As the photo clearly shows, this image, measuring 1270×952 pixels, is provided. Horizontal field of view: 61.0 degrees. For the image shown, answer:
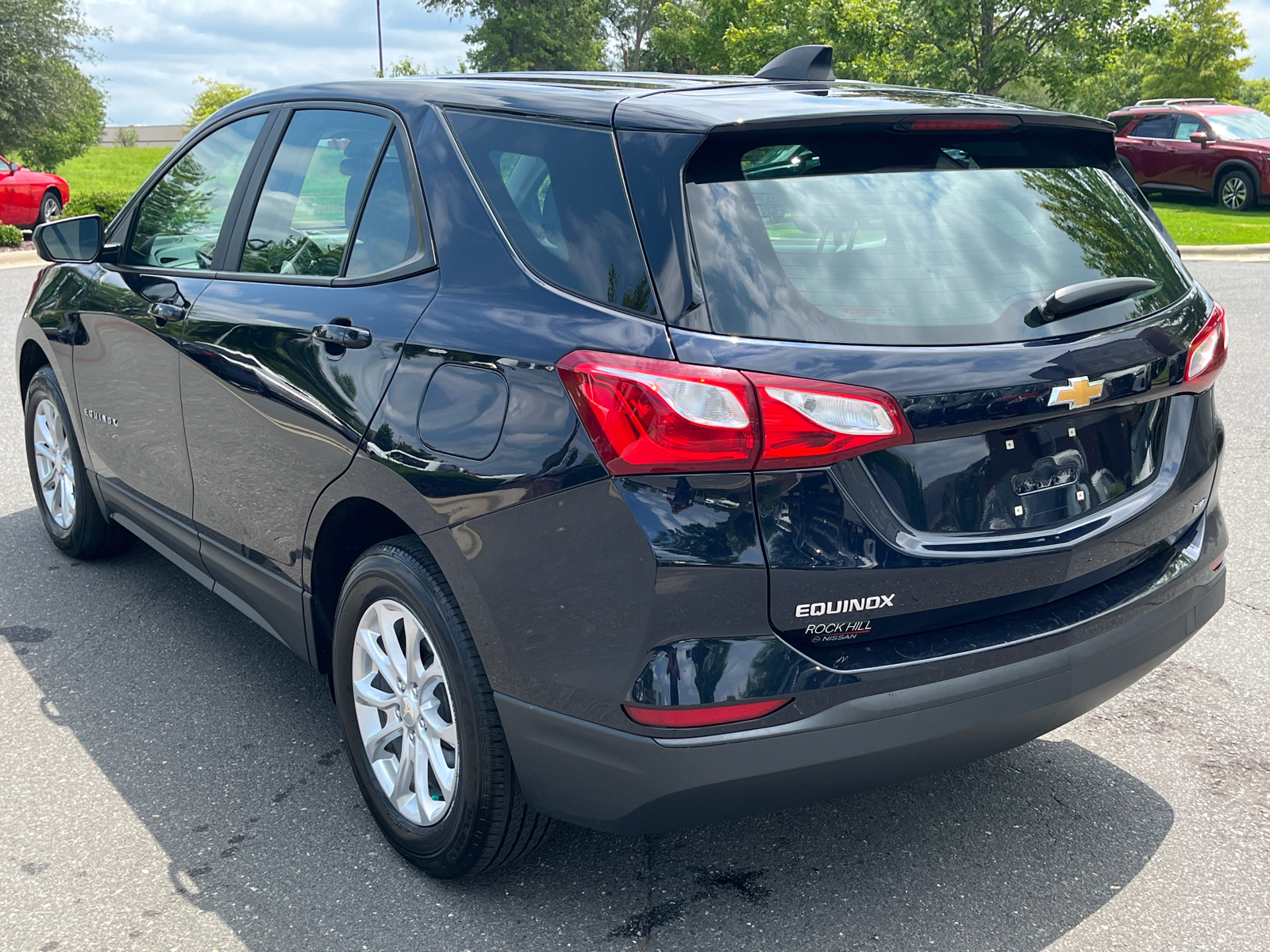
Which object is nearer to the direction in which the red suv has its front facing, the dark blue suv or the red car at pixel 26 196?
the dark blue suv

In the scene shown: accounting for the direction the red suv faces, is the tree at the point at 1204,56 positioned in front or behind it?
behind

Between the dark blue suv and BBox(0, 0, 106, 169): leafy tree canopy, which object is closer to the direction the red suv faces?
the dark blue suv

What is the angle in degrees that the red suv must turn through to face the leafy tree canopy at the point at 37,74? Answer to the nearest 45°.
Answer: approximately 135° to its right

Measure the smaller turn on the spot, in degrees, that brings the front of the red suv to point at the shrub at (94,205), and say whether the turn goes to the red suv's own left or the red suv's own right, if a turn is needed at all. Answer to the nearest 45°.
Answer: approximately 90° to the red suv's own right

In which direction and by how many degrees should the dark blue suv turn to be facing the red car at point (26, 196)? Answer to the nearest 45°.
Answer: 0° — it already faces it

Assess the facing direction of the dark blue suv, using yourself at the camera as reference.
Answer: facing away from the viewer and to the left of the viewer

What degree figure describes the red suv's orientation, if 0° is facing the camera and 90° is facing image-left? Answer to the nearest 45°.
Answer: approximately 315°

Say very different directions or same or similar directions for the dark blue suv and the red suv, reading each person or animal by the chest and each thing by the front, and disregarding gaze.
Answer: very different directions

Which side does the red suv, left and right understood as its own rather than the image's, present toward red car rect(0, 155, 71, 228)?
right
